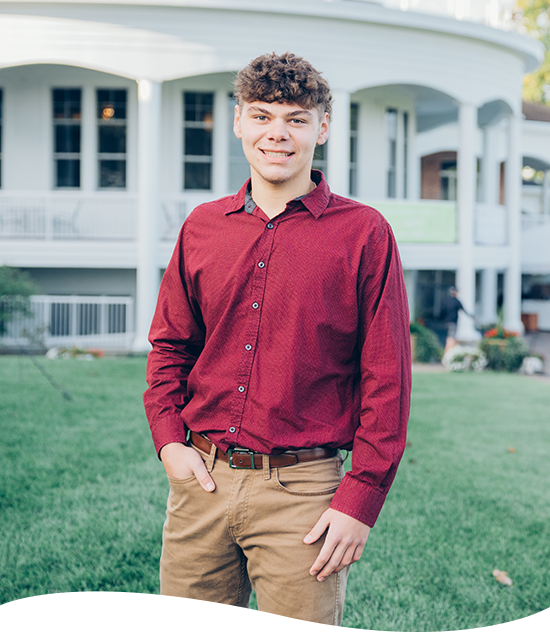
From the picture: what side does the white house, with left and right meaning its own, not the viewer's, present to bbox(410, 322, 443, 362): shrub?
front

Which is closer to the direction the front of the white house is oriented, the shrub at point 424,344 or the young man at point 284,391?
the young man

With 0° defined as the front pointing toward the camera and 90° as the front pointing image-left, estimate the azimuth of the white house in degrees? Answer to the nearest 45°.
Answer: approximately 0°

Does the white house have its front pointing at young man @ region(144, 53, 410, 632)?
yes
